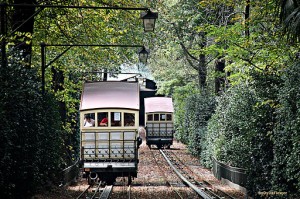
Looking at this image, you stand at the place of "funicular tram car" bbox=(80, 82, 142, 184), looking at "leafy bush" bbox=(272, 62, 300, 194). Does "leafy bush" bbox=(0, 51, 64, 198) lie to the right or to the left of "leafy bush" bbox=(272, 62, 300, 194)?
right
